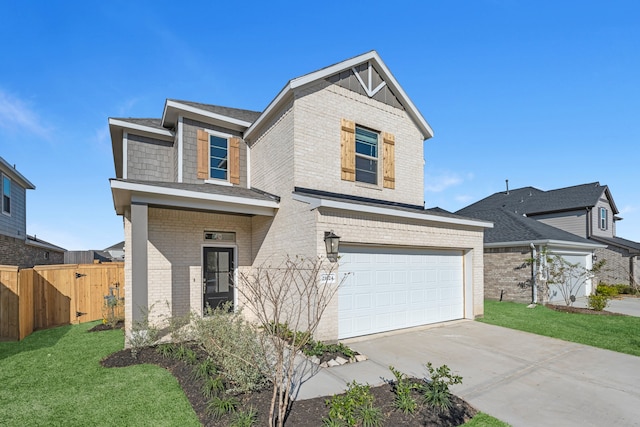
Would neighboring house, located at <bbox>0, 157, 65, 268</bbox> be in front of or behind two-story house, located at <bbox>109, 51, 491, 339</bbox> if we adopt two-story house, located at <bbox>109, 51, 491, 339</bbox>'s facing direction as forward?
behind

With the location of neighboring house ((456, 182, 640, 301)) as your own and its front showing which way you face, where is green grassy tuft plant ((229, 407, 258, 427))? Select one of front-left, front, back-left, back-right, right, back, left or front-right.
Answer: front-right

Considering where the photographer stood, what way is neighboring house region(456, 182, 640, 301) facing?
facing the viewer and to the right of the viewer

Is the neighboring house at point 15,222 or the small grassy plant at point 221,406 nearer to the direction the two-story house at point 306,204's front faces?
the small grassy plant

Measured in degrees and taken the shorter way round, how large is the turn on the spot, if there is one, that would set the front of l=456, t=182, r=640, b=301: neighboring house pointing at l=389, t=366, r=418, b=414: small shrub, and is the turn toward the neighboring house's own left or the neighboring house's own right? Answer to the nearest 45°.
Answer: approximately 45° to the neighboring house's own right

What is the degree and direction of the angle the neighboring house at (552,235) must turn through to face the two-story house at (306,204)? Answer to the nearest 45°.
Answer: approximately 45° to its right

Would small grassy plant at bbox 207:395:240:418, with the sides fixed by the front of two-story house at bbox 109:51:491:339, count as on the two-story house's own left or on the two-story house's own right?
on the two-story house's own right

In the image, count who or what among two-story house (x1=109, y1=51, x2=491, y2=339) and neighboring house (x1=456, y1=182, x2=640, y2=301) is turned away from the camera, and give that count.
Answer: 0

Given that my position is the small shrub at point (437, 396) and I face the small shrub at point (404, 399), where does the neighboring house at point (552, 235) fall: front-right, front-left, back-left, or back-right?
back-right

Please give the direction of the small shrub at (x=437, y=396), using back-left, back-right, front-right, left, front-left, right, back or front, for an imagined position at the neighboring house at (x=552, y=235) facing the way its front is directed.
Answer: front-right
